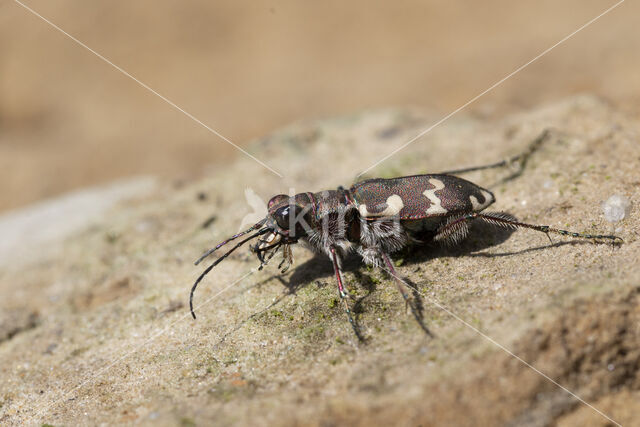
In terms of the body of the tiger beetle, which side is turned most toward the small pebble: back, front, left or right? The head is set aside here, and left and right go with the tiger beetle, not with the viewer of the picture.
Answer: back

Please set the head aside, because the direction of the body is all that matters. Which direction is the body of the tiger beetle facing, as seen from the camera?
to the viewer's left
